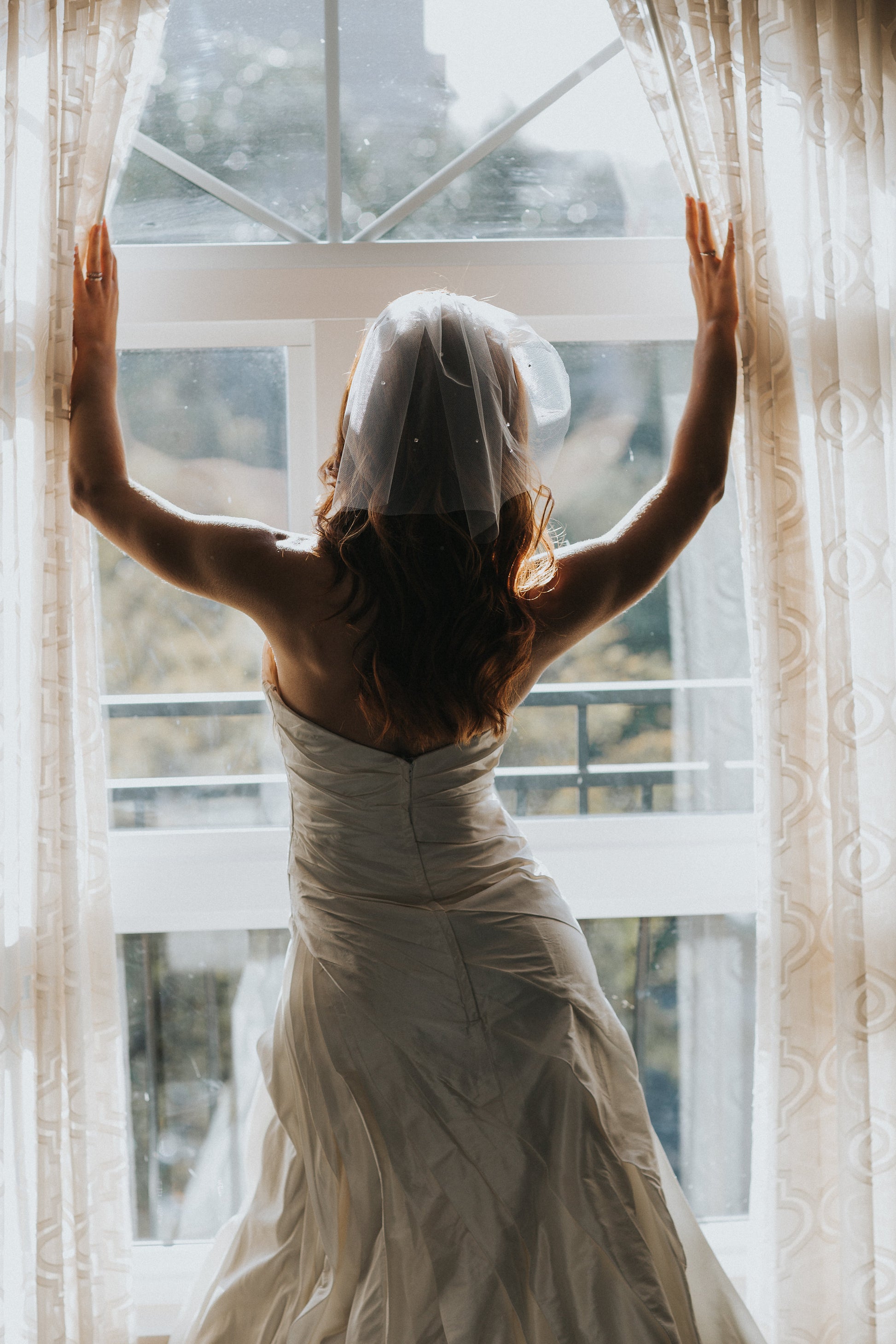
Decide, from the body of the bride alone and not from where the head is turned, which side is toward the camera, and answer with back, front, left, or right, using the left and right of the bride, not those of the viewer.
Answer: back

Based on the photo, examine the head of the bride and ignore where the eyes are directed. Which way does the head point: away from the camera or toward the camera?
away from the camera
